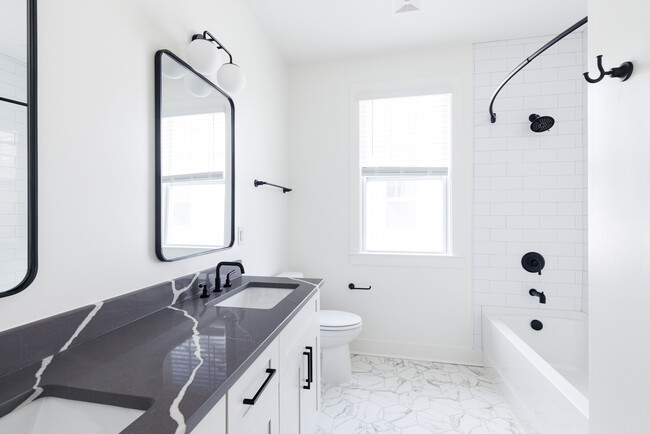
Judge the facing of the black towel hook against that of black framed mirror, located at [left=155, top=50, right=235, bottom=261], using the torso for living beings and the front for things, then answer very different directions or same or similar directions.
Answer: very different directions

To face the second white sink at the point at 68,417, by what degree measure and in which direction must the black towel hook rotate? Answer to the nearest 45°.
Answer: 0° — it already faces it

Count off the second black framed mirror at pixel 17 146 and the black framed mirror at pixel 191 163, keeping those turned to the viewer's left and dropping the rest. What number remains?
0

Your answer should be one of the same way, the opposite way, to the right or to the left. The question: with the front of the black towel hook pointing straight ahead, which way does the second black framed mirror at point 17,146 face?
the opposite way

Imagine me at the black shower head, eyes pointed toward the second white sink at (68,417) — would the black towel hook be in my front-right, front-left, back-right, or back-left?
front-left

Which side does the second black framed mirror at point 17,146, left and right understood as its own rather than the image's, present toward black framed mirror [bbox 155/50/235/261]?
left

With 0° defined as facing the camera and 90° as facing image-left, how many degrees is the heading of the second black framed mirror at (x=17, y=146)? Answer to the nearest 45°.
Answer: approximately 315°

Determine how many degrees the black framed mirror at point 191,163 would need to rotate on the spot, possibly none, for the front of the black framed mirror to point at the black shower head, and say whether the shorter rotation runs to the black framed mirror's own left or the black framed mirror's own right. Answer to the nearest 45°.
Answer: approximately 45° to the black framed mirror's own left

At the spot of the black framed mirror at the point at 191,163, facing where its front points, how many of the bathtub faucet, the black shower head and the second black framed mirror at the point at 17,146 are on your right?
1

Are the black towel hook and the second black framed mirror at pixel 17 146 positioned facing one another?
yes

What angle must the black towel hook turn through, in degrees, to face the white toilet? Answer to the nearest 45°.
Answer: approximately 45° to its right

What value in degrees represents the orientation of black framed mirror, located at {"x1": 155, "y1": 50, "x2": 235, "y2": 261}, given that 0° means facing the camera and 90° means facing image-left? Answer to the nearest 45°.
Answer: approximately 315°

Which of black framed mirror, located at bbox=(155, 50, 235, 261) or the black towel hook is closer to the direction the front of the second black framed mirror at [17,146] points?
the black towel hook

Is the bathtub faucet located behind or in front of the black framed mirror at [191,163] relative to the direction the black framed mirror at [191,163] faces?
in front

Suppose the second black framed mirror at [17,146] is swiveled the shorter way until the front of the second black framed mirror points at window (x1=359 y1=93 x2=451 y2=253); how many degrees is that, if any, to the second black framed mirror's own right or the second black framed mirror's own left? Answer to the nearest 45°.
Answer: approximately 45° to the second black framed mirror's own left

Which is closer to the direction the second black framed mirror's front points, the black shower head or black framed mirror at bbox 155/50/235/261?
the black shower head

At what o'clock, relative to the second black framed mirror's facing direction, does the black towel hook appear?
The black towel hook is roughly at 12 o'clock from the second black framed mirror.

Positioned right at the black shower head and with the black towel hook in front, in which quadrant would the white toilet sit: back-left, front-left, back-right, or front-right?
front-right
